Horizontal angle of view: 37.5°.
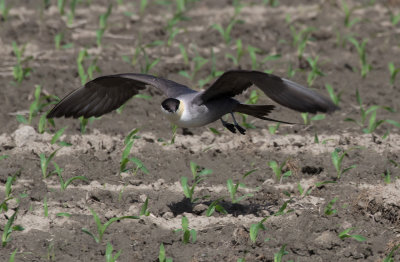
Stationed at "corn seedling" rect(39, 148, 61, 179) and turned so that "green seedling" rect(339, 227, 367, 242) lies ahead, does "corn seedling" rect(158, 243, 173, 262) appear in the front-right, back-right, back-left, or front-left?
front-right

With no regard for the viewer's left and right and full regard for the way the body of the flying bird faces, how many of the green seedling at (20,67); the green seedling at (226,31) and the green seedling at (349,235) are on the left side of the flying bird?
1

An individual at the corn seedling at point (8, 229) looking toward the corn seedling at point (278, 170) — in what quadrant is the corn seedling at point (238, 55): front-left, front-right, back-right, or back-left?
front-left

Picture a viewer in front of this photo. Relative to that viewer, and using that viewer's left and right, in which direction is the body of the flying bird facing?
facing the viewer and to the left of the viewer

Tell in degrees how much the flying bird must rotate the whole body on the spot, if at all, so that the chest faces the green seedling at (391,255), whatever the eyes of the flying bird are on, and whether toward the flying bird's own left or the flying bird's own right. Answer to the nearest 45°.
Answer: approximately 90° to the flying bird's own left

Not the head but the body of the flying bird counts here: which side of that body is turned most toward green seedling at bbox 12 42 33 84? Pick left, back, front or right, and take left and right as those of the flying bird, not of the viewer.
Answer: right

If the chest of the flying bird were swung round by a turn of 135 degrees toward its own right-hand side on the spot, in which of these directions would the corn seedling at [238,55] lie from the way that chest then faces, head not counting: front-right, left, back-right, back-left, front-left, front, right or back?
front

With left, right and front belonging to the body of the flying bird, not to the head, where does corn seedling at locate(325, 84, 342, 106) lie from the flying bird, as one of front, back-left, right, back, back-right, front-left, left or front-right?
back

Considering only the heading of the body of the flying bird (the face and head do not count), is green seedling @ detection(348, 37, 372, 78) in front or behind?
behind

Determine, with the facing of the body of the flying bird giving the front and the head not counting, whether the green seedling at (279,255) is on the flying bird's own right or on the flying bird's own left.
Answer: on the flying bird's own left
